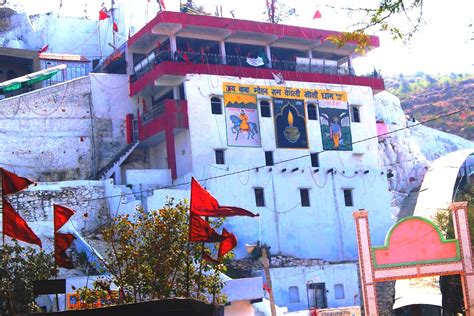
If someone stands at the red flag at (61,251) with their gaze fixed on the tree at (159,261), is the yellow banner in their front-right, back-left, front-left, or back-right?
front-left

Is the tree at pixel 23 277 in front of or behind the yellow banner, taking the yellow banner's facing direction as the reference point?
in front

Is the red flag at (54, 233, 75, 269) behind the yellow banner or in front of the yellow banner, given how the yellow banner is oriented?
in front

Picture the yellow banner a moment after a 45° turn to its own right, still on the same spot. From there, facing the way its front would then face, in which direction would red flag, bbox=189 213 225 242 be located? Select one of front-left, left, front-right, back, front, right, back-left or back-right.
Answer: front-left

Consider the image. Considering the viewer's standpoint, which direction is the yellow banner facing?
facing the viewer

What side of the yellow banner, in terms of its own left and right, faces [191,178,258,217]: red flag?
front
